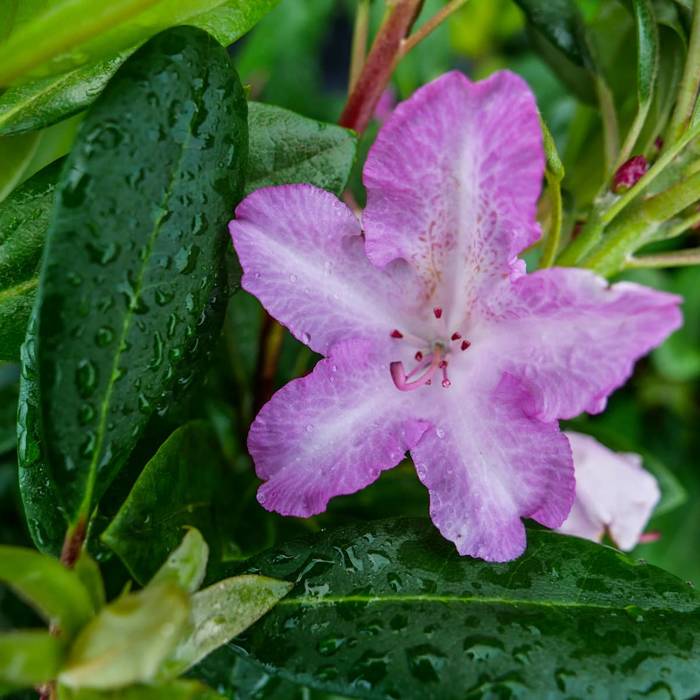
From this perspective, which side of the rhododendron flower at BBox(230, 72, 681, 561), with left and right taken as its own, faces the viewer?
front
